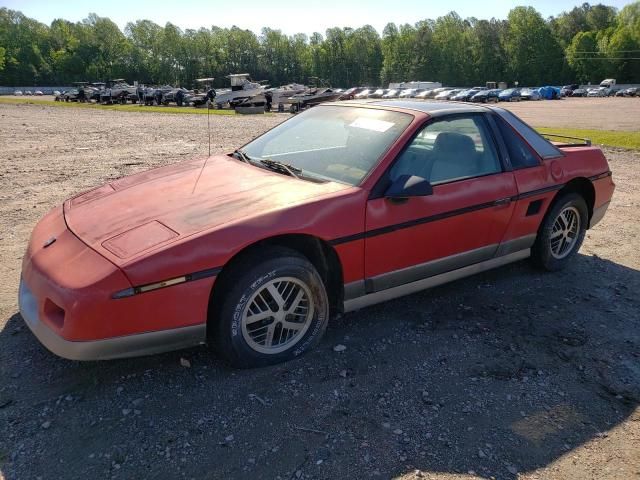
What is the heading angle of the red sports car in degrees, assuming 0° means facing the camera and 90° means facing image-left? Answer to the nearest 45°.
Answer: approximately 45°
